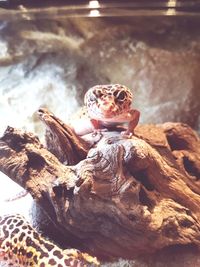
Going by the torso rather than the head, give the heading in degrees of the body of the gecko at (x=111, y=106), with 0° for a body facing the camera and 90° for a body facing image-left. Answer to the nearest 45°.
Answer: approximately 0°
